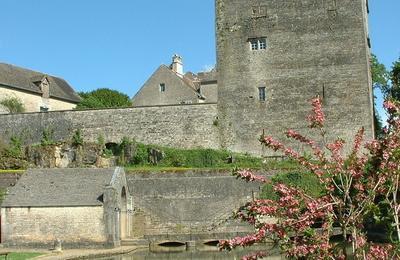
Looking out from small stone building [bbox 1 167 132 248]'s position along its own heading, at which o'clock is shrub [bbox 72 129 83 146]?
The shrub is roughly at 9 o'clock from the small stone building.

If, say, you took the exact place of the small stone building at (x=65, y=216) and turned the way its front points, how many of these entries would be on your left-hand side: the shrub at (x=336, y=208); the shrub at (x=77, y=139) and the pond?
1

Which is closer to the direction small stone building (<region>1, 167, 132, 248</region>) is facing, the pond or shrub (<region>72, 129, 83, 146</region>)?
the pond

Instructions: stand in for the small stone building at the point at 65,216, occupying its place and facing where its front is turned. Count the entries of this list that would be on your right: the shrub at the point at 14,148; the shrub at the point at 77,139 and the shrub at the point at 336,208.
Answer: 1

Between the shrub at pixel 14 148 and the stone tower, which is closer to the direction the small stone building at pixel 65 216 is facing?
the stone tower

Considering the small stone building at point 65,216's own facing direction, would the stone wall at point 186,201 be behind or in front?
in front

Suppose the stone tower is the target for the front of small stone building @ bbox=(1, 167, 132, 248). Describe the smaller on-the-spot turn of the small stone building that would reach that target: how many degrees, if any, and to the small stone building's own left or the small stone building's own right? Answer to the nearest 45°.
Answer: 0° — it already faces it

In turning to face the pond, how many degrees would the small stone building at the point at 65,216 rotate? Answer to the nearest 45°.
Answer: approximately 45° to its right

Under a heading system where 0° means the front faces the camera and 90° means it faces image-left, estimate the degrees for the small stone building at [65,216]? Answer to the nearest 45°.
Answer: approximately 270°

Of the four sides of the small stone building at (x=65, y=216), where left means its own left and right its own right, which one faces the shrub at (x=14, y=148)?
left

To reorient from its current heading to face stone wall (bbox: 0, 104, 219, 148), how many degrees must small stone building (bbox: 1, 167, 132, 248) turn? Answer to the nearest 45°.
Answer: approximately 45° to its left

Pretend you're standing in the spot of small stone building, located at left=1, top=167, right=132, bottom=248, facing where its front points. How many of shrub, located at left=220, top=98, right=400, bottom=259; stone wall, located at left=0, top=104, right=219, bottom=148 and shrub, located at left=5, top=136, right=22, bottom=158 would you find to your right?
1

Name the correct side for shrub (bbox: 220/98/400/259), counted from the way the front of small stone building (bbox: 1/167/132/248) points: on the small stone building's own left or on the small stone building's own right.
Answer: on the small stone building's own right
